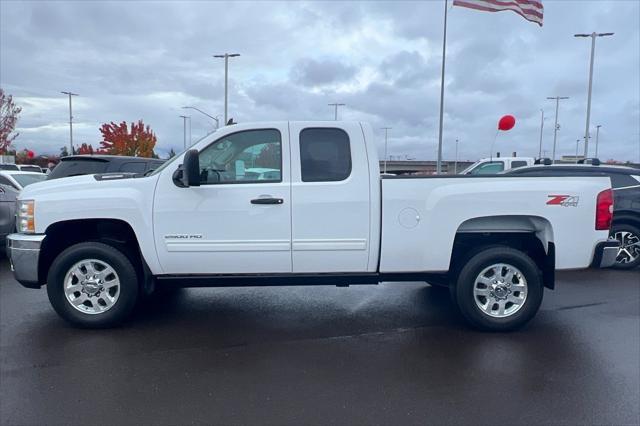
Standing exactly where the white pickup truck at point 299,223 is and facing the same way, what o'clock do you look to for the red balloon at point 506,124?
The red balloon is roughly at 4 o'clock from the white pickup truck.

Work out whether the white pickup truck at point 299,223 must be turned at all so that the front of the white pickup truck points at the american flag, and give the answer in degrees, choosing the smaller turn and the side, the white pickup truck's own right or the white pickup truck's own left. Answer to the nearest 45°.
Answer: approximately 135° to the white pickup truck's own right

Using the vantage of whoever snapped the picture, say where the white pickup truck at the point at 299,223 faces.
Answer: facing to the left of the viewer

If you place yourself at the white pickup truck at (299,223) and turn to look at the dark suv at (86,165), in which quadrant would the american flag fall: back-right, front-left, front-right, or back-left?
front-right

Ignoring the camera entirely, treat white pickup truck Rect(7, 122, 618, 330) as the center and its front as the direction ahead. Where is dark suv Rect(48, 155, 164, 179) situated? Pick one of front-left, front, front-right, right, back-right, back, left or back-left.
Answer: front-right

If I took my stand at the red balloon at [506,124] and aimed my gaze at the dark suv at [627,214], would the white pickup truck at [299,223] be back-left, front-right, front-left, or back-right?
front-right

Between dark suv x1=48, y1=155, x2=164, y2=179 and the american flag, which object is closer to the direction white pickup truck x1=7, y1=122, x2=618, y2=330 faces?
the dark suv
